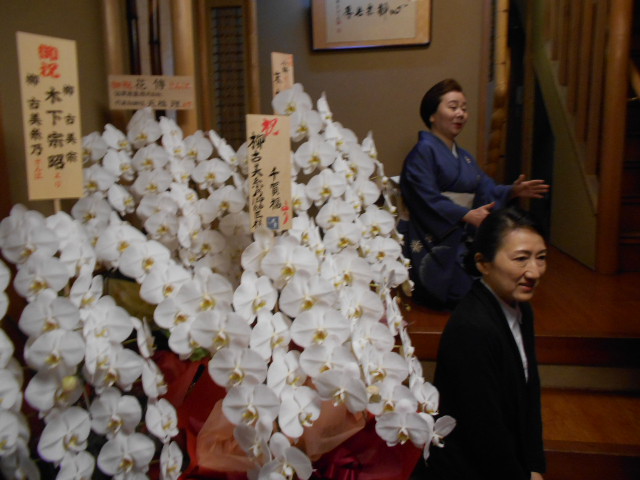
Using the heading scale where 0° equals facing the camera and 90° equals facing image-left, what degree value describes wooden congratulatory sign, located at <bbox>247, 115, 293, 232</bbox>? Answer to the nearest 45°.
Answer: approximately 0°

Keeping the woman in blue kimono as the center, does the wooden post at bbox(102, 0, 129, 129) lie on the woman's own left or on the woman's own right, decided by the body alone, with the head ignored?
on the woman's own right

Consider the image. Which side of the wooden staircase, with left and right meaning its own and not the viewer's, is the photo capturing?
front

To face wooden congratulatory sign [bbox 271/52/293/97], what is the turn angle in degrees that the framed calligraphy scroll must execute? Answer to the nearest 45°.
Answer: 0° — it already faces it

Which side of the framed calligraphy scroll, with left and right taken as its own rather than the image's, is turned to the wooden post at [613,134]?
left

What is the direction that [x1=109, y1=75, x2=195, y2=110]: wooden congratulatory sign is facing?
toward the camera

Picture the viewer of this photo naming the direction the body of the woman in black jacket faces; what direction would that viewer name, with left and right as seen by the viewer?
facing the viewer and to the right of the viewer
